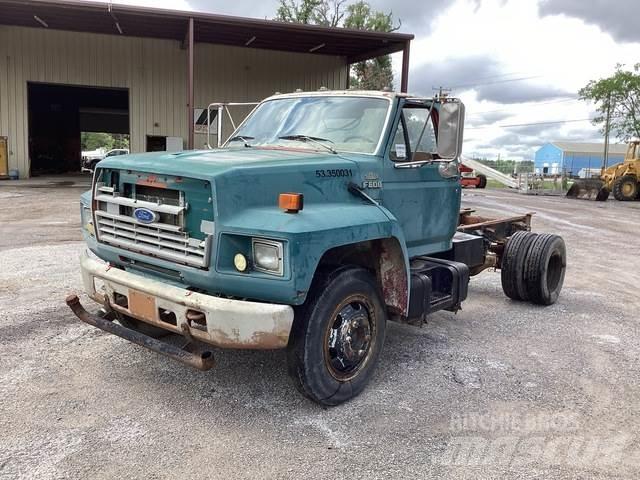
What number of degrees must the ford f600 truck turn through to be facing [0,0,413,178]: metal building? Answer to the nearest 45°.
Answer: approximately 135° to its right

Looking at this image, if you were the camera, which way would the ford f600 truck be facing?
facing the viewer and to the left of the viewer

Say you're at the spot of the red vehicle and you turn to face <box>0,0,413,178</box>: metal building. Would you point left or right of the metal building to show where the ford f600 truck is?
left

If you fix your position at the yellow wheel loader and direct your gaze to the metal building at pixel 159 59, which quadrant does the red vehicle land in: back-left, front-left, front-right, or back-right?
front-right

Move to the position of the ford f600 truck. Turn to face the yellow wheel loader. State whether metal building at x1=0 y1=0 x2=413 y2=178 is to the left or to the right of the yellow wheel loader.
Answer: left

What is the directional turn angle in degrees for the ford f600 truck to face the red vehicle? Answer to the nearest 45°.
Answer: approximately 135° to its right

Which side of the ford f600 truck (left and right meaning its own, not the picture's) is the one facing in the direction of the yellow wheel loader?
back
